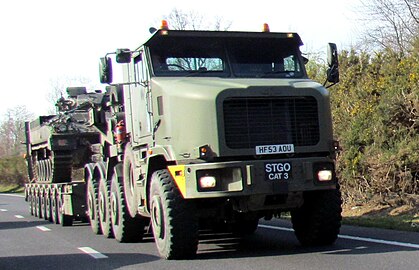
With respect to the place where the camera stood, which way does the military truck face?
facing the viewer and to the right of the viewer

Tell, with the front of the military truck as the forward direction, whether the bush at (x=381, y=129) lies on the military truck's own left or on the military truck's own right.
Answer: on the military truck's own left
